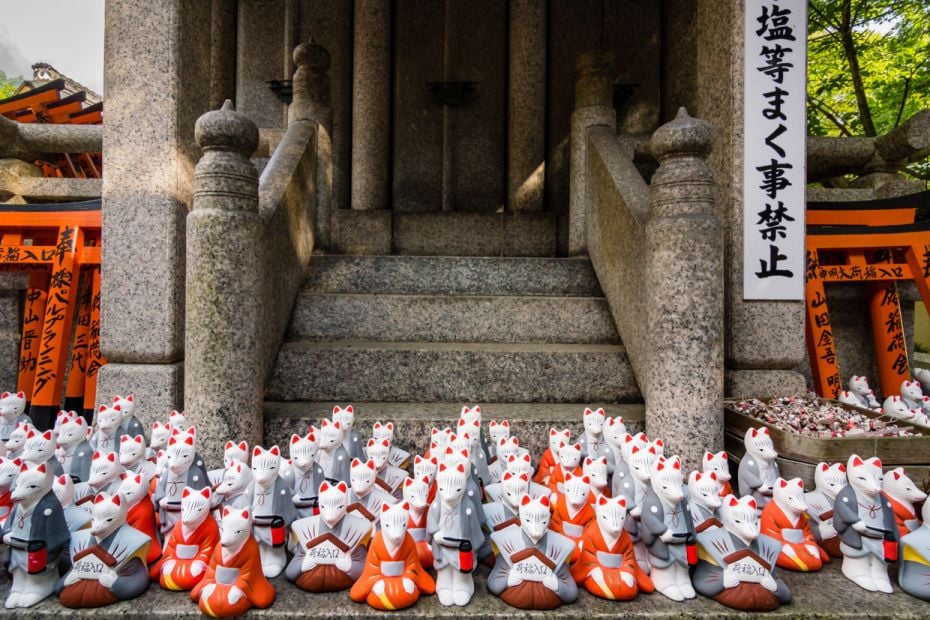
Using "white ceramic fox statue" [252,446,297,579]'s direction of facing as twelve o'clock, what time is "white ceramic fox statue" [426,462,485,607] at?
"white ceramic fox statue" [426,462,485,607] is roughly at 10 o'clock from "white ceramic fox statue" [252,446,297,579].

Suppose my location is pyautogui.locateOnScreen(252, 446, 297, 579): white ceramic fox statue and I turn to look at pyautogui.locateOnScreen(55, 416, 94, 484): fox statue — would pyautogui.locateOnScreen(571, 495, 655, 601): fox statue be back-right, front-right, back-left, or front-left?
back-right

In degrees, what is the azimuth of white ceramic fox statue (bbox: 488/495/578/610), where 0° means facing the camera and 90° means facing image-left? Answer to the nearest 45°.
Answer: approximately 0°

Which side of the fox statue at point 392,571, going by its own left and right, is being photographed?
front

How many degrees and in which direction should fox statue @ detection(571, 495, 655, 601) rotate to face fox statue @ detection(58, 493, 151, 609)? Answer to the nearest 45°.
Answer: approximately 90° to its right

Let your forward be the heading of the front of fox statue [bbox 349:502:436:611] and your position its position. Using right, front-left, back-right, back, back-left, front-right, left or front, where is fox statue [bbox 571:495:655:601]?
left

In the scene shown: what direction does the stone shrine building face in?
toward the camera

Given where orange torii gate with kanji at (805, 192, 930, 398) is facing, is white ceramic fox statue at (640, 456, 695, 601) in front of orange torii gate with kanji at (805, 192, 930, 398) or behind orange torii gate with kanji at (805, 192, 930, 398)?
in front

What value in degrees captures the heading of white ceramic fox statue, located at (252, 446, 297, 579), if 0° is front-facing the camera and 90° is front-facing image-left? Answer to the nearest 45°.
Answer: approximately 0°

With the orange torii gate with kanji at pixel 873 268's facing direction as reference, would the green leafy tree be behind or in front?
behind

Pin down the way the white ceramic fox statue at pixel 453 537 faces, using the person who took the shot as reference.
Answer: facing the viewer

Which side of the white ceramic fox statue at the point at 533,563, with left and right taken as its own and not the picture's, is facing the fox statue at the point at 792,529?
left

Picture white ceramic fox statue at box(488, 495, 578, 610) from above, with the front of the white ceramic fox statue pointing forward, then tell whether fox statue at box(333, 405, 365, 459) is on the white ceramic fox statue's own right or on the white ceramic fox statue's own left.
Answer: on the white ceramic fox statue's own right
